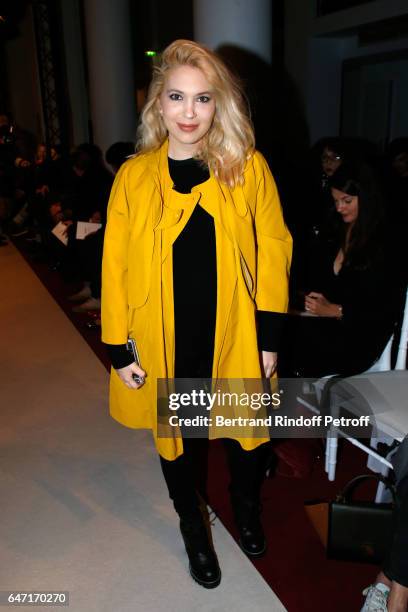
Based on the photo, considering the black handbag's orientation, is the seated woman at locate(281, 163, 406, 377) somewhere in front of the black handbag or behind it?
behind

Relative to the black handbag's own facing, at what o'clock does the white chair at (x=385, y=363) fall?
The white chair is roughly at 6 o'clock from the black handbag.

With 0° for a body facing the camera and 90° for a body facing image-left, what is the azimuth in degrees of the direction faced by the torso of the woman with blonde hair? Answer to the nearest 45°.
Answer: approximately 0°

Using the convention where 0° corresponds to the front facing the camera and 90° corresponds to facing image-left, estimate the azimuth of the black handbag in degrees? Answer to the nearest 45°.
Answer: approximately 0°

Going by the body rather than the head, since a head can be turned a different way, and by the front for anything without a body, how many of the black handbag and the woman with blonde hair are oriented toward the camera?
2

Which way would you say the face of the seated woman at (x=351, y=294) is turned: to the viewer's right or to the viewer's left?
to the viewer's left

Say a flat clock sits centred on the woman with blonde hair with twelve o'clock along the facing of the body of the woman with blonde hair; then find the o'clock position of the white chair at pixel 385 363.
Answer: The white chair is roughly at 8 o'clock from the woman with blonde hair.

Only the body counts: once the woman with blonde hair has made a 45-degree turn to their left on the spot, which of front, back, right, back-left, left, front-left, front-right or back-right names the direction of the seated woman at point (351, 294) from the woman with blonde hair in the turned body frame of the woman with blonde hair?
left
